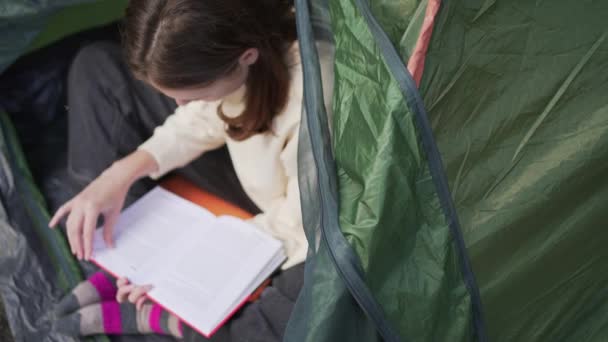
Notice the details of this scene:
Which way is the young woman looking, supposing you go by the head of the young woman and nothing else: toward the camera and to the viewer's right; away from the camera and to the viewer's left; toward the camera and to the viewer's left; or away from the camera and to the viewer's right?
toward the camera and to the viewer's left

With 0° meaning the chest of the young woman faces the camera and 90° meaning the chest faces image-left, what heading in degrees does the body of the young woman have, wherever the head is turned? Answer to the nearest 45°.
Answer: approximately 45°
